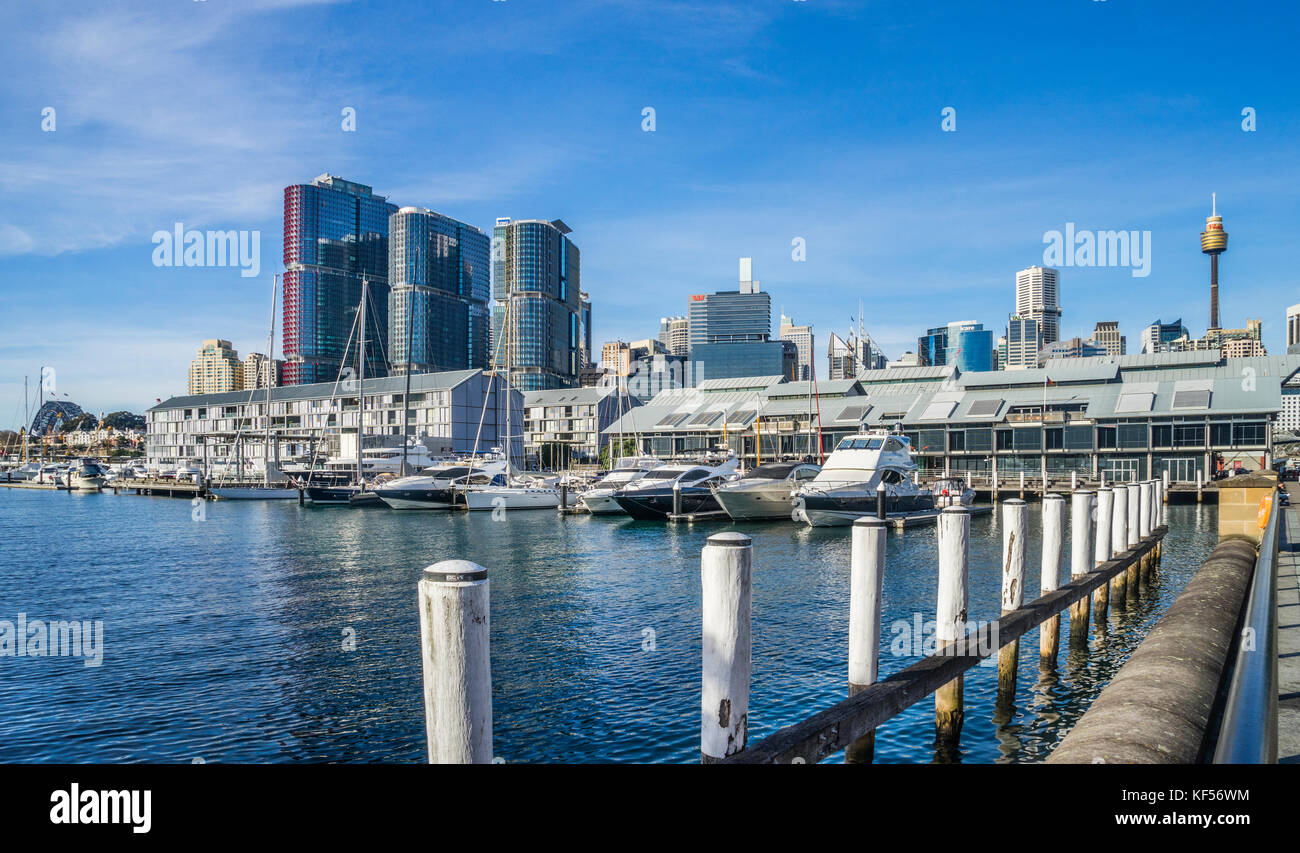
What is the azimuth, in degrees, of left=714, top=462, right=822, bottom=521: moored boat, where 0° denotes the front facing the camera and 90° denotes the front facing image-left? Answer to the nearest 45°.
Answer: approximately 45°

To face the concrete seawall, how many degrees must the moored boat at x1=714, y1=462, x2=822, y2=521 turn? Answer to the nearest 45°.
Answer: approximately 45° to its left

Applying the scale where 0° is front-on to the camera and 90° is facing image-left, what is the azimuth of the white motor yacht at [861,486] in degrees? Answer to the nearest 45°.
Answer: approximately 45°

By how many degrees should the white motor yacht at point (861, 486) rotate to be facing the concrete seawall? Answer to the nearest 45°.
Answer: approximately 45° to its left
